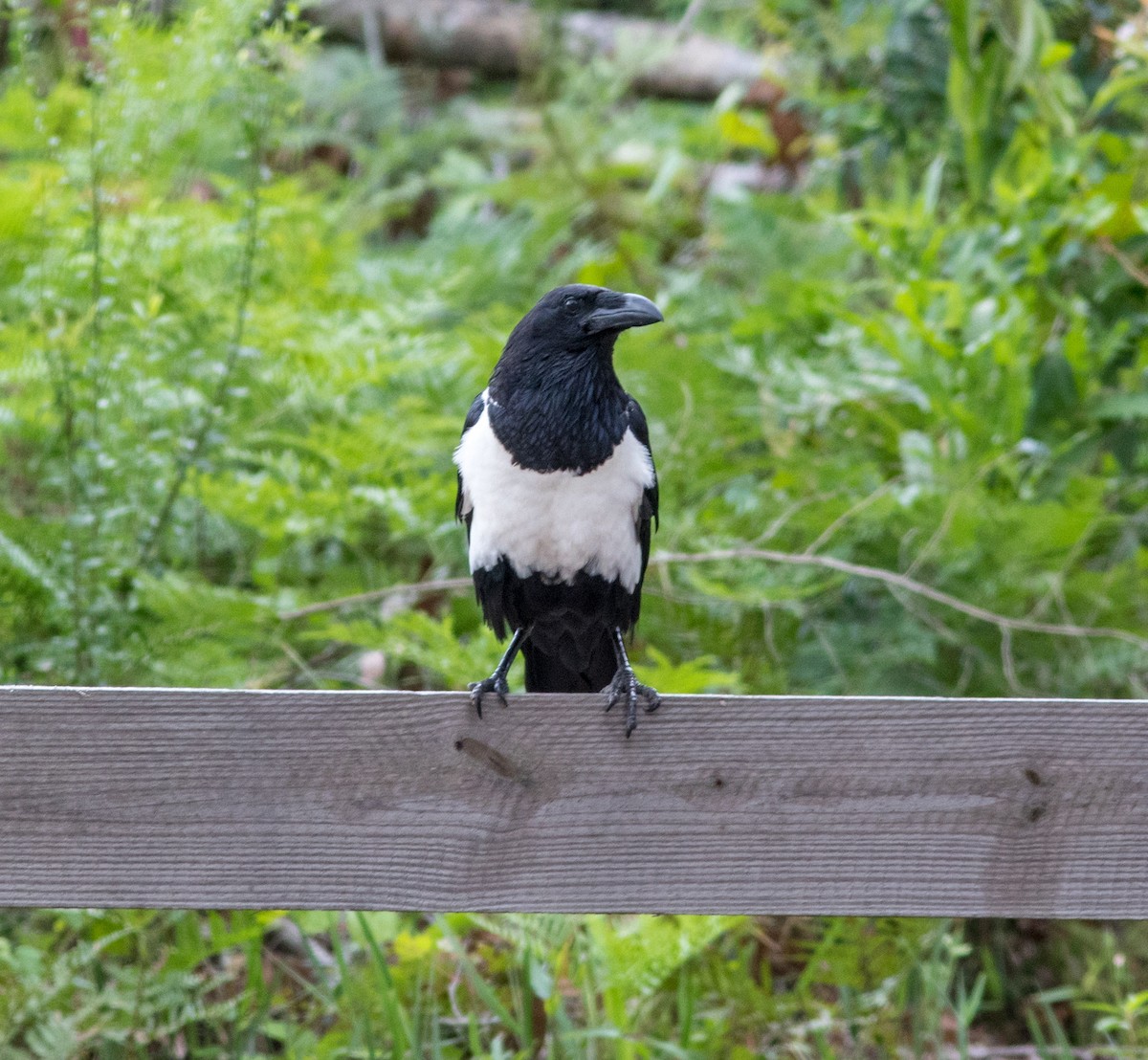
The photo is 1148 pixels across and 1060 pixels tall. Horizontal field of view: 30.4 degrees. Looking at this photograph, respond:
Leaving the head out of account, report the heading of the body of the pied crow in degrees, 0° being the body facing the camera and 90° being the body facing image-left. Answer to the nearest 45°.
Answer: approximately 0°

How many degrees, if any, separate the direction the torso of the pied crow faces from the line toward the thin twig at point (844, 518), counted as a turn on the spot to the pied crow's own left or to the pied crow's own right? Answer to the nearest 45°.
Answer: approximately 135° to the pied crow's own left

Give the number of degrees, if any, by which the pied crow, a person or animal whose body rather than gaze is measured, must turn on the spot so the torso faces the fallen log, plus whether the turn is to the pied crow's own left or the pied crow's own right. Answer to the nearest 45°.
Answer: approximately 180°

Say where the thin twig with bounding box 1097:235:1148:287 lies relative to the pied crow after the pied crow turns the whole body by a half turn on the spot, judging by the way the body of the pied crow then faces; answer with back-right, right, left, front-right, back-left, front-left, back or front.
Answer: front-right

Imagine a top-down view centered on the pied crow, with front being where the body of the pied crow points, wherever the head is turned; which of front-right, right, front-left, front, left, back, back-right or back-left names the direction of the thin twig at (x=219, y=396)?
back-right

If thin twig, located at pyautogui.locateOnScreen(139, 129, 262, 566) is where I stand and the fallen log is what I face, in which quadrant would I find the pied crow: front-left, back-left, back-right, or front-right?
back-right
